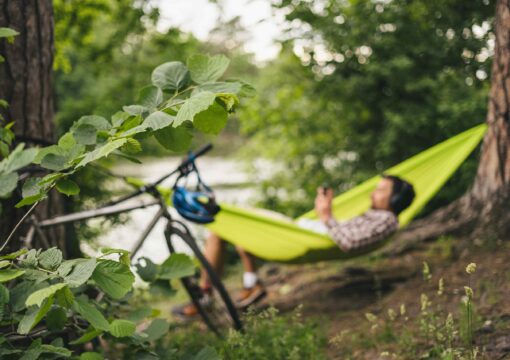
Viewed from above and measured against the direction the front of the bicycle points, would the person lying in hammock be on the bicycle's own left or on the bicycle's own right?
on the bicycle's own left

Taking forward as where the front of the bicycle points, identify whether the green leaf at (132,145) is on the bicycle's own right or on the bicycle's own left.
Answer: on the bicycle's own right
